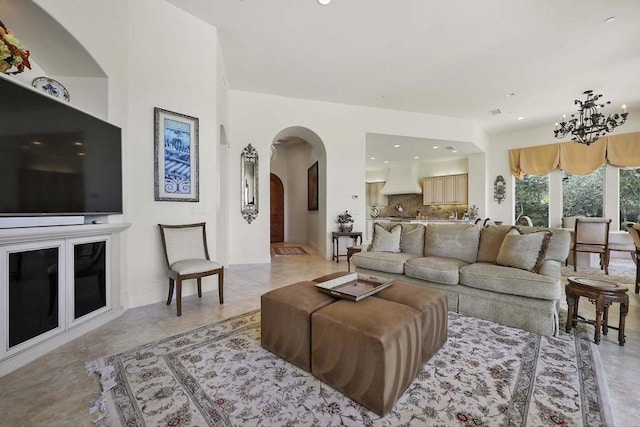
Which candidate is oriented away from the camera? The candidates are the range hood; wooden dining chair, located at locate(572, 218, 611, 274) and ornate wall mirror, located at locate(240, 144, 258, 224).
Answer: the wooden dining chair

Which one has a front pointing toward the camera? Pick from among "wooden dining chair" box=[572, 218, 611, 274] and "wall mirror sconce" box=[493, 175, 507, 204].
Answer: the wall mirror sconce

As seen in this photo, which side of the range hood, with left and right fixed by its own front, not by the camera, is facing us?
front

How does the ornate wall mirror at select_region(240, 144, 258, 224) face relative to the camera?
toward the camera

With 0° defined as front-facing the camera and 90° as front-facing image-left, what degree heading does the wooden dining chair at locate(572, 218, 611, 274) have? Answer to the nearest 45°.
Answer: approximately 180°

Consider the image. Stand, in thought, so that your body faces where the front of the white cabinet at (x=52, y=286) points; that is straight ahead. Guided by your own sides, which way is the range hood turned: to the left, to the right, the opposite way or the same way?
to the right

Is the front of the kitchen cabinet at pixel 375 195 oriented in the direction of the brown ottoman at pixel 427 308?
yes

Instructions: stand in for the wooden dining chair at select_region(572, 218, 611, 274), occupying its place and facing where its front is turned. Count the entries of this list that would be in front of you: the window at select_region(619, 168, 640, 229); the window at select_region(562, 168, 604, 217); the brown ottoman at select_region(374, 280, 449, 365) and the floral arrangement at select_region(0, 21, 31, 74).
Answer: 2

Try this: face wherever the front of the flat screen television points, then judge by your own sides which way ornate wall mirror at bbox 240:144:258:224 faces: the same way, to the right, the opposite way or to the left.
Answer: to the right

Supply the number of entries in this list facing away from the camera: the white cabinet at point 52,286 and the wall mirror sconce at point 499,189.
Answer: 0

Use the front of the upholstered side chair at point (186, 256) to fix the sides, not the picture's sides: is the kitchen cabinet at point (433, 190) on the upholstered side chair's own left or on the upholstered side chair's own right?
on the upholstered side chair's own left

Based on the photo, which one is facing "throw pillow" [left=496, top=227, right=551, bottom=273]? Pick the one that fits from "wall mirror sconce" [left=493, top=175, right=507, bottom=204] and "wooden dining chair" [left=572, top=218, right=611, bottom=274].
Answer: the wall mirror sconce

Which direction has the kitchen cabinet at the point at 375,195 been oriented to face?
toward the camera

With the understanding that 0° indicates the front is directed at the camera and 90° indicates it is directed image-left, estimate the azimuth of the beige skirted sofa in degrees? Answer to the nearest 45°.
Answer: approximately 45°

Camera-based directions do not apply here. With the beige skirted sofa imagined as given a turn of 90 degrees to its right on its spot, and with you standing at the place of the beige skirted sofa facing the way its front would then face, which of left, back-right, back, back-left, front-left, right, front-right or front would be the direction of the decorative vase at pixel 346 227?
front

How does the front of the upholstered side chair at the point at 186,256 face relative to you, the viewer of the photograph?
facing the viewer and to the right of the viewer

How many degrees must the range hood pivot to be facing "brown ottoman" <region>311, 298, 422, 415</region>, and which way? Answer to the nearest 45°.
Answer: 0° — it already faces it

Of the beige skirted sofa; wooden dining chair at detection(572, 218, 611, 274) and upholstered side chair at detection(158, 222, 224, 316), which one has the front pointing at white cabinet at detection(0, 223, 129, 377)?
the beige skirted sofa
